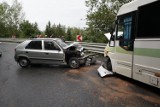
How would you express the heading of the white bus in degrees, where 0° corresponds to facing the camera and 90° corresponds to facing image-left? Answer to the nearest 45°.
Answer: approximately 135°

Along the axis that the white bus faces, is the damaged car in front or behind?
in front

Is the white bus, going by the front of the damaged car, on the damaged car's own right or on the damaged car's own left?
on the damaged car's own right

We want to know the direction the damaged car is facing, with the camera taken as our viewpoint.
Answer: facing to the right of the viewer

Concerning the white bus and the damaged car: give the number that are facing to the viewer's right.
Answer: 1

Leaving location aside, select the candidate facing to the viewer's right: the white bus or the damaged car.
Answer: the damaged car
